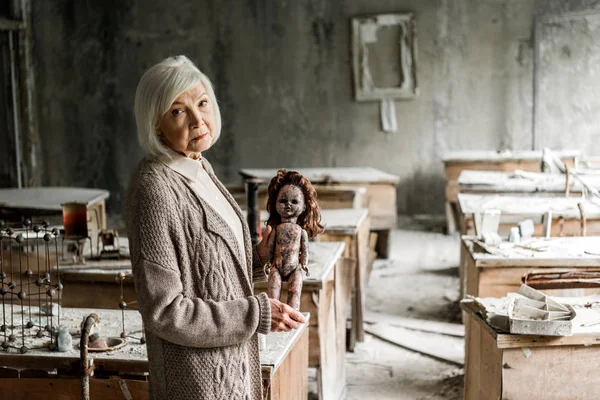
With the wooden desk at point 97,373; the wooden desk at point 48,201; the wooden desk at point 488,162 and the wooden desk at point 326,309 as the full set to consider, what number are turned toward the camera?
4

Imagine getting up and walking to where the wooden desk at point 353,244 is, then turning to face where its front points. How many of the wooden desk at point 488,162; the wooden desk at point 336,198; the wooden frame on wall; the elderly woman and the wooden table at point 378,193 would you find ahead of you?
1

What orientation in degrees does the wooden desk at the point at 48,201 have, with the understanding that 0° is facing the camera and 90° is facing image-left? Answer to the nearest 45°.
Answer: approximately 0°

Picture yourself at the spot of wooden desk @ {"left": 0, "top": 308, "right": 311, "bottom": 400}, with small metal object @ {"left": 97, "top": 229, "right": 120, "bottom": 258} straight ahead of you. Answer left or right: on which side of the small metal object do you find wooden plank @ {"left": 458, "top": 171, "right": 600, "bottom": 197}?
right

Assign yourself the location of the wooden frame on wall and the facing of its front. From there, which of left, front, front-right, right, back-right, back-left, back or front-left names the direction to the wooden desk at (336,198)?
front

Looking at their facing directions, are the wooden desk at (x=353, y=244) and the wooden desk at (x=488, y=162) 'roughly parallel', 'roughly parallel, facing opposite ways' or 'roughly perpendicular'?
roughly parallel

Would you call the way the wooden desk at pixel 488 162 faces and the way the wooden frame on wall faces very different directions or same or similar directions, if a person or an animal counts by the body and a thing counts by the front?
same or similar directions

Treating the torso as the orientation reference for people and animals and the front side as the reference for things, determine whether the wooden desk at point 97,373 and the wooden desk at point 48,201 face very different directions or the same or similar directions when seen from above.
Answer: same or similar directions

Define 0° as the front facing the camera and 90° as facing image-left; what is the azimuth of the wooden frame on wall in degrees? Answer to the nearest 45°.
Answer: approximately 0°
